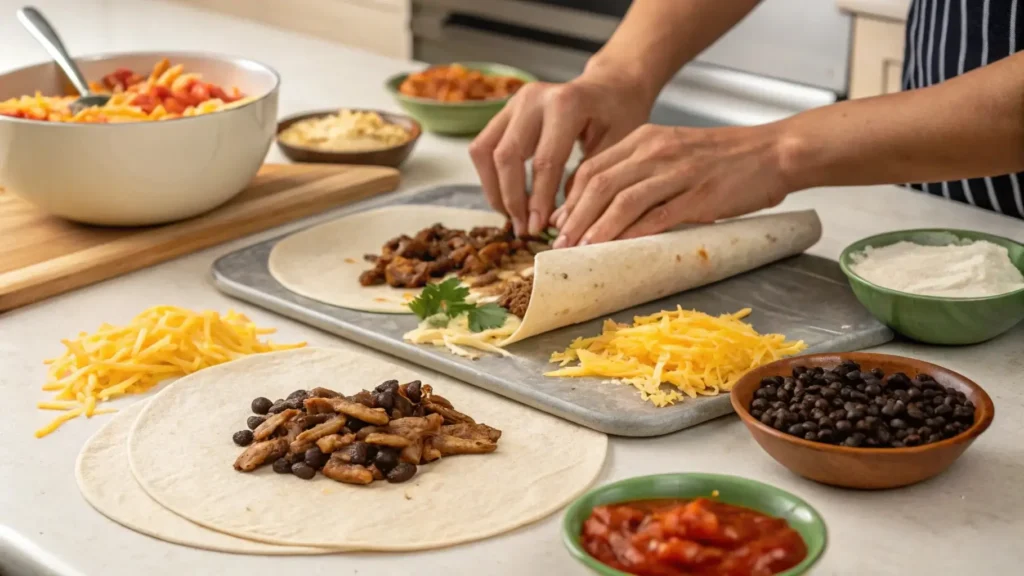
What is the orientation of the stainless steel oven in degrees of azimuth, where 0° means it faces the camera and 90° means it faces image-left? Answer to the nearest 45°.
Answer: approximately 45°

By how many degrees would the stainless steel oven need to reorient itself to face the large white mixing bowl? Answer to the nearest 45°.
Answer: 0° — it already faces it

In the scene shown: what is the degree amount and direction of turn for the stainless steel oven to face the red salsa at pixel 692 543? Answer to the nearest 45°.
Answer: approximately 45° to its left

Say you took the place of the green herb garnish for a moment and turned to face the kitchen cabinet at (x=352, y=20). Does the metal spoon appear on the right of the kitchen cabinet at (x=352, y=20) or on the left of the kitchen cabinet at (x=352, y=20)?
left

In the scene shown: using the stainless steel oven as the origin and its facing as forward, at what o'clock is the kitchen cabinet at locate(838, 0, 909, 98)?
The kitchen cabinet is roughly at 9 o'clock from the stainless steel oven.

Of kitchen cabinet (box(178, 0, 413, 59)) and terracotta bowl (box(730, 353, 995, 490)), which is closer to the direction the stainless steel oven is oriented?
the terracotta bowl
